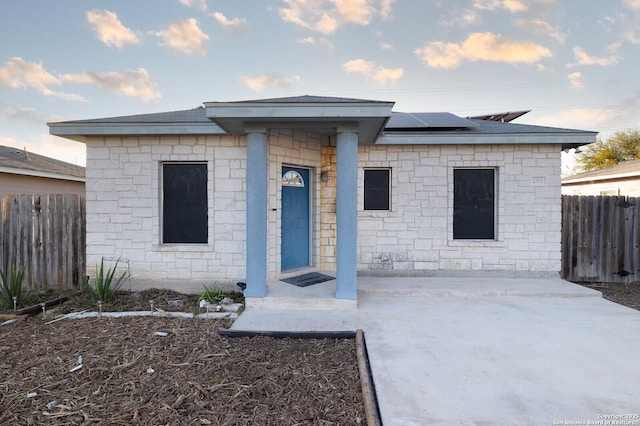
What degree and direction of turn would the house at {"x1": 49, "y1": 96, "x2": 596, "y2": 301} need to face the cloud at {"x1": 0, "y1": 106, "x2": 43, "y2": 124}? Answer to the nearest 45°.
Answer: approximately 135° to its right

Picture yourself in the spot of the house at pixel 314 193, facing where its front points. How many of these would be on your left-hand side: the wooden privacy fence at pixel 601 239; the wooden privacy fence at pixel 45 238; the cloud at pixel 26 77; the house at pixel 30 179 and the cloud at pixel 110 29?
1

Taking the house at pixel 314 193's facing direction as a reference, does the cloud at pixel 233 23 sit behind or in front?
behind

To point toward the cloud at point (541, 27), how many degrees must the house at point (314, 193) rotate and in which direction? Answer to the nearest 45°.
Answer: approximately 135° to its left

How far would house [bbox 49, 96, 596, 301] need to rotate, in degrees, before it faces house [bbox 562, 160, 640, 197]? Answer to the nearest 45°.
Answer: approximately 135° to its left

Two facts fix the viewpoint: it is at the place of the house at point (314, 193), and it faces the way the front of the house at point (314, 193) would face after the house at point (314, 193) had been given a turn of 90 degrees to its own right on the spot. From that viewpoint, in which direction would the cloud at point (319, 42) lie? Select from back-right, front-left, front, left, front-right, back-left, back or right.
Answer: right

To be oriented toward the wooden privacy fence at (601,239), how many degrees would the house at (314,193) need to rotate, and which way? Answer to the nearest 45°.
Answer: approximately 90° to its left

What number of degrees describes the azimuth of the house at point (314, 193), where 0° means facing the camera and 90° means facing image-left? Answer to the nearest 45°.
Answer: approximately 0°

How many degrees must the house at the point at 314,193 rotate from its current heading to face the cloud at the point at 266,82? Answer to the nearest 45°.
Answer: approximately 180°

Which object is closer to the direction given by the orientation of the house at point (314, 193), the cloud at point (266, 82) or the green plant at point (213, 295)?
the green plant
